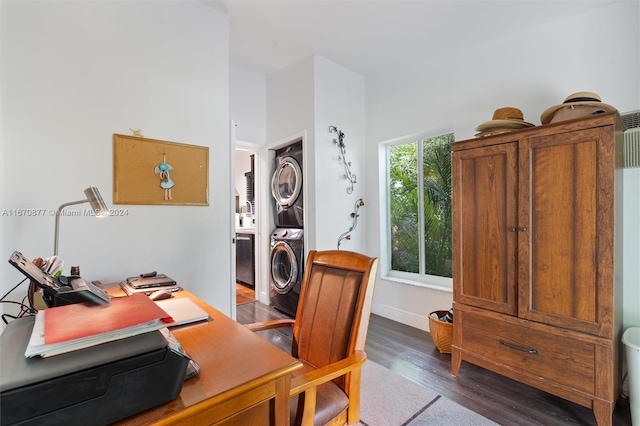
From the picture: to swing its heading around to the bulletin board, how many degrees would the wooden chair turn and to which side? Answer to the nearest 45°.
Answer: approximately 90° to its right

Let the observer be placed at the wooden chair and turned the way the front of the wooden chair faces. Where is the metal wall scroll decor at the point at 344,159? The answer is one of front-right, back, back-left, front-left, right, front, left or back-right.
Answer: back-right

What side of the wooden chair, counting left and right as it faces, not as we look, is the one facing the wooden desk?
front

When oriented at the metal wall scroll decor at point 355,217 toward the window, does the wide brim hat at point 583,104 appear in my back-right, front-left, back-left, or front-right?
front-right

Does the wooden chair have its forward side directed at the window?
no

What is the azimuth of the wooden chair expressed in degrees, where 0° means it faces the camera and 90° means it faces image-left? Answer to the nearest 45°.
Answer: approximately 45°

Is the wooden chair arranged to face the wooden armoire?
no

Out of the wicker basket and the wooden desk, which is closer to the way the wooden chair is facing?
the wooden desk

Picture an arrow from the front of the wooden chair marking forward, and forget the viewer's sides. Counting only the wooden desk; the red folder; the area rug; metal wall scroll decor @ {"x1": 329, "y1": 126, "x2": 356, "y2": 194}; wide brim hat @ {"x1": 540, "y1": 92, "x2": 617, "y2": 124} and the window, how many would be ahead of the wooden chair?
2

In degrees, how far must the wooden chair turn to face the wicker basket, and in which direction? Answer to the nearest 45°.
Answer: approximately 180°

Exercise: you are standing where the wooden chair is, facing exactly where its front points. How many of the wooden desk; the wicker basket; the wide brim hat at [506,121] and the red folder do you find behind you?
2

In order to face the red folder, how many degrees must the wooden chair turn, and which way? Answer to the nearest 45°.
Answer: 0° — it already faces it
